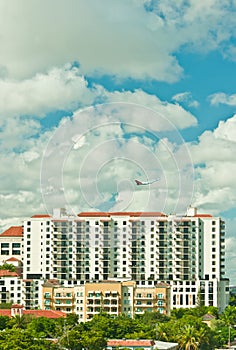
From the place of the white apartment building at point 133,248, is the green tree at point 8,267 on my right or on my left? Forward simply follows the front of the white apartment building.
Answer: on my right

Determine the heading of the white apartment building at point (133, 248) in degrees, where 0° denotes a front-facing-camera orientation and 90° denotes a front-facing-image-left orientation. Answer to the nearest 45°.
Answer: approximately 0°

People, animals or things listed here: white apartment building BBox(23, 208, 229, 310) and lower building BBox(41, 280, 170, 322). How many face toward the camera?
2

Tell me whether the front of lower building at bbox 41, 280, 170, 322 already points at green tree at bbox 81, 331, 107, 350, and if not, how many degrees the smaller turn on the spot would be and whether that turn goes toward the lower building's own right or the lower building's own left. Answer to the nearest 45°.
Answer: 0° — it already faces it

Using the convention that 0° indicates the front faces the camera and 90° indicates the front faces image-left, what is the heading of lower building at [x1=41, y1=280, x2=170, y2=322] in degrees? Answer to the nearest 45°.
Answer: approximately 0°

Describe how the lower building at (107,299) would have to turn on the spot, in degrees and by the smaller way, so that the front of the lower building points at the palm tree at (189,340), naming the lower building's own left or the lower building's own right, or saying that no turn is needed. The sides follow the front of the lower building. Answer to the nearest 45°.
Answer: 0° — it already faces it
